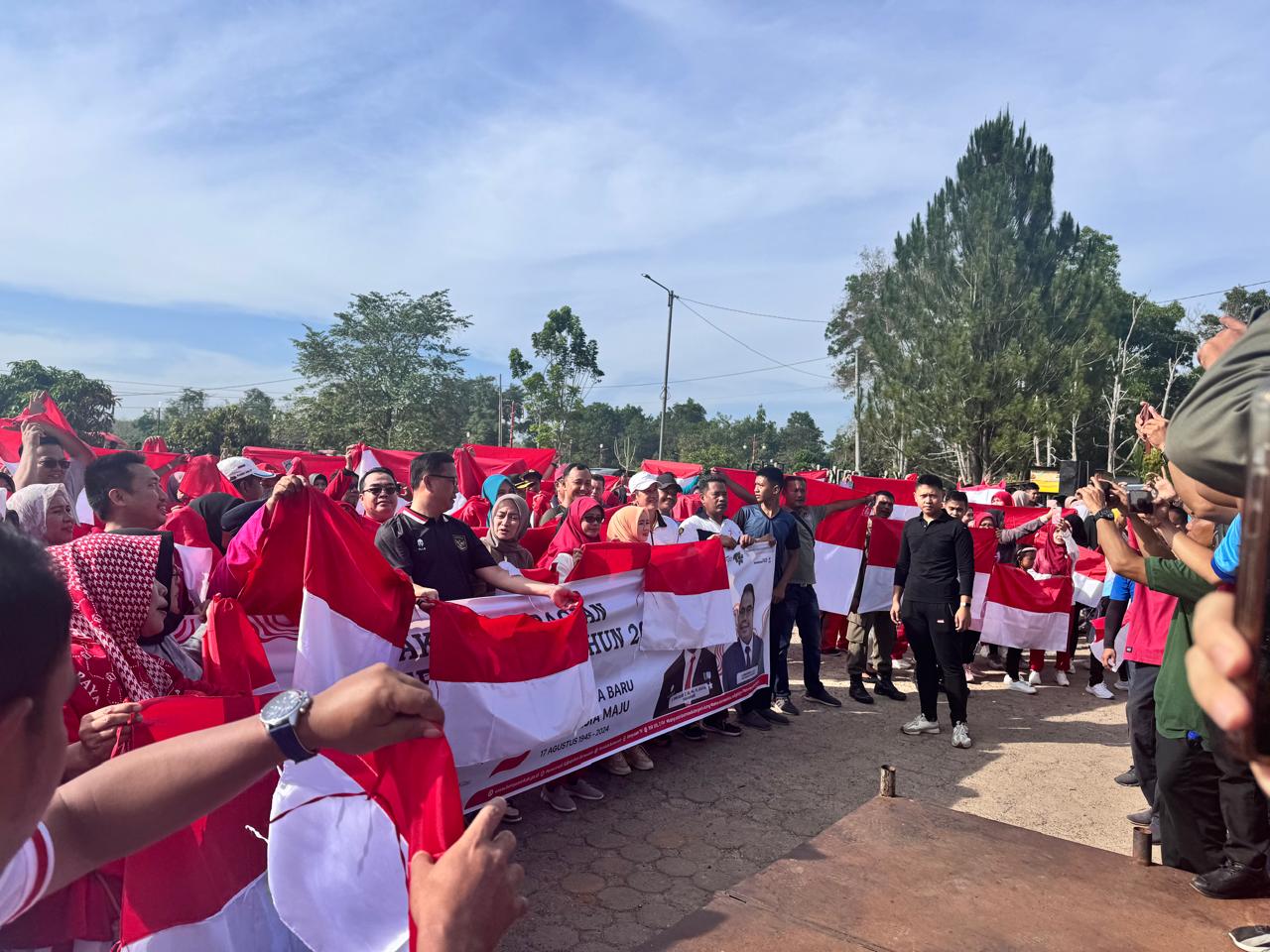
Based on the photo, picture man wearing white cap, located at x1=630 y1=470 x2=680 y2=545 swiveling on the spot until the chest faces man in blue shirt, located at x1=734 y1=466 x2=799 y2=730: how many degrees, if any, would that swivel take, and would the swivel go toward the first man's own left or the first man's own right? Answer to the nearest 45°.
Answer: approximately 90° to the first man's own left

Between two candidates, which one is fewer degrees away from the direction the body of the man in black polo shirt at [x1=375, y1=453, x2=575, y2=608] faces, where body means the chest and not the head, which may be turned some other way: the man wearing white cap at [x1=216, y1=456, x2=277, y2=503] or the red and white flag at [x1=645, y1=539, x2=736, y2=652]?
the red and white flag

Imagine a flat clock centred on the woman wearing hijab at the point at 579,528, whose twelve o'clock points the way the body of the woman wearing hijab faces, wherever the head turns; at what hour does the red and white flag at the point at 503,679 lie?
The red and white flag is roughly at 2 o'clock from the woman wearing hijab.

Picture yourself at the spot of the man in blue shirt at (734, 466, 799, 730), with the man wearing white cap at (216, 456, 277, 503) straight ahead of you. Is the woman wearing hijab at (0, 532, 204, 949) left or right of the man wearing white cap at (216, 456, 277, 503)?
left

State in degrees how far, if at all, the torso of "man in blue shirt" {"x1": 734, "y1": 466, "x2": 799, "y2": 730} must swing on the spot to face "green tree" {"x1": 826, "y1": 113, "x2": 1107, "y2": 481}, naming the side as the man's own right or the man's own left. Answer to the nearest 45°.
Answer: approximately 135° to the man's own left

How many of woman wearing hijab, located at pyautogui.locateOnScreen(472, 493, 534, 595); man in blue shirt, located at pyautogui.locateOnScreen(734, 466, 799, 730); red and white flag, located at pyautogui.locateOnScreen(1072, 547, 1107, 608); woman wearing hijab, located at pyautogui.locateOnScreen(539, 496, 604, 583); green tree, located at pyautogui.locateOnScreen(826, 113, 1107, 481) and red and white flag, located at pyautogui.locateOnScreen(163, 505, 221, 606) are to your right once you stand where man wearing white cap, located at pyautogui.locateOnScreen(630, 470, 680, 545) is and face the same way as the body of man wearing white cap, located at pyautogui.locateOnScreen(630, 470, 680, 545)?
3

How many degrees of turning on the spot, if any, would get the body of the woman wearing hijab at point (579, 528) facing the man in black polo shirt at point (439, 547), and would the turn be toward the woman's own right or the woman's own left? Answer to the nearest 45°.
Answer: approximately 90° to the woman's own right

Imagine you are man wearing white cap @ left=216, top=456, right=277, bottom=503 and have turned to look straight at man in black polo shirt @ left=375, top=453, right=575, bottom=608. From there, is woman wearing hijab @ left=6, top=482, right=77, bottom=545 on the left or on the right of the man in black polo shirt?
right

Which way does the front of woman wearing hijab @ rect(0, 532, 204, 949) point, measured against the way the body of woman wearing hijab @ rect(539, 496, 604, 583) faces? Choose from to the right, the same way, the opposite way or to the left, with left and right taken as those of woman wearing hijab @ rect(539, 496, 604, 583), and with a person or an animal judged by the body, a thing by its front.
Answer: to the left

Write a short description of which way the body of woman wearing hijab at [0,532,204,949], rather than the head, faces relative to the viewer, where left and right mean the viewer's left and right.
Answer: facing to the right of the viewer

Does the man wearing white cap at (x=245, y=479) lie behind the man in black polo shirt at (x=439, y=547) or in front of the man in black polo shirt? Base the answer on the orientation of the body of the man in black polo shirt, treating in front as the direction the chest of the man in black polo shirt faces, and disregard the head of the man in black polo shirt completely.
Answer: behind

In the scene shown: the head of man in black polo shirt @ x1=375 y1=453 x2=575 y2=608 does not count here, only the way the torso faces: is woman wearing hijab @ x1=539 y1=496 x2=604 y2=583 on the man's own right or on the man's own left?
on the man's own left

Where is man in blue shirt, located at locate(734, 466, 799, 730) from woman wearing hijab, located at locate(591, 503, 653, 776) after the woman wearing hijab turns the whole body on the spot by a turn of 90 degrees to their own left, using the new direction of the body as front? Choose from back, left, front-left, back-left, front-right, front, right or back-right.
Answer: front
